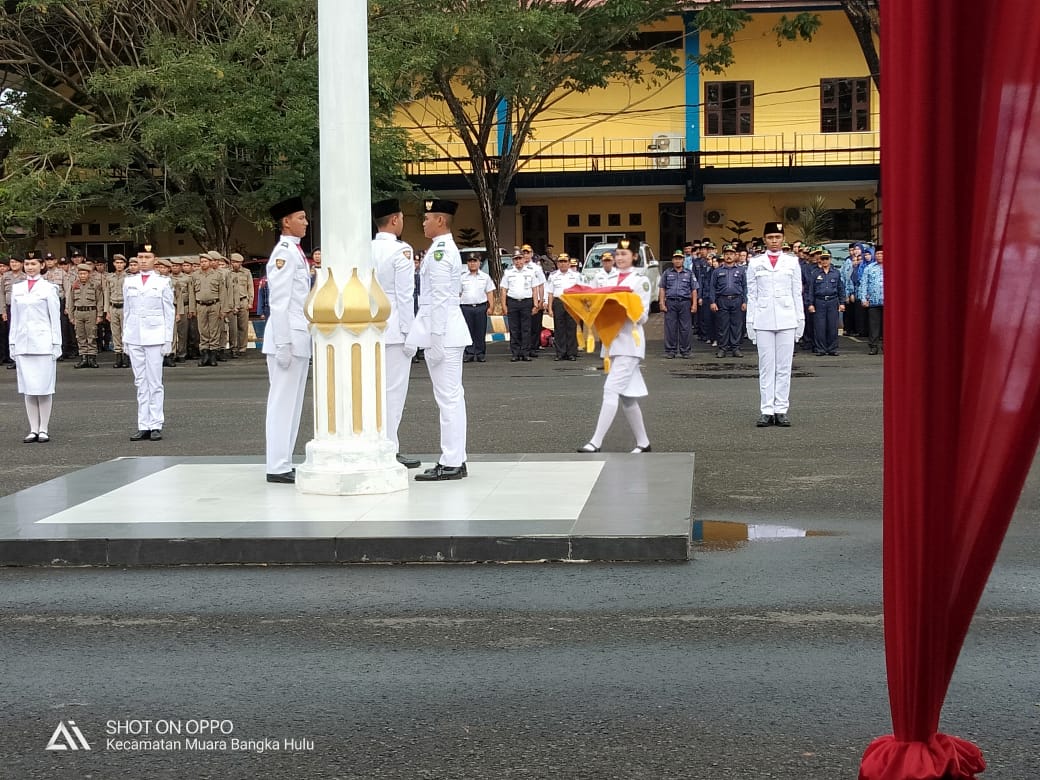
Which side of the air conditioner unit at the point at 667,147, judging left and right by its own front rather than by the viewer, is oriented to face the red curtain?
front

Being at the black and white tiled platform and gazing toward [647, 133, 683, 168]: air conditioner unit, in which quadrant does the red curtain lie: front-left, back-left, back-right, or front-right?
back-right

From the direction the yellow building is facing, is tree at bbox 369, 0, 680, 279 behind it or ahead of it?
ahead

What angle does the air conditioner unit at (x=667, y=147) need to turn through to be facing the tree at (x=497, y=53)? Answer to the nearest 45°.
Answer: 0° — it already faces it

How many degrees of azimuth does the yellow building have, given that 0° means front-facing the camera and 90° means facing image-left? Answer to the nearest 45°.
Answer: approximately 0°

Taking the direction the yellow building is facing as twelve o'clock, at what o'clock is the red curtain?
The red curtain is roughly at 12 o'clock from the yellow building.

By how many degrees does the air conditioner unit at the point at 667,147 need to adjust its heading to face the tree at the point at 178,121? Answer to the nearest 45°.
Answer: approximately 45° to its right

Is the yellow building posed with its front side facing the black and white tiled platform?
yes

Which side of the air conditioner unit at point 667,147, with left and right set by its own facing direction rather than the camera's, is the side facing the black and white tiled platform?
front
